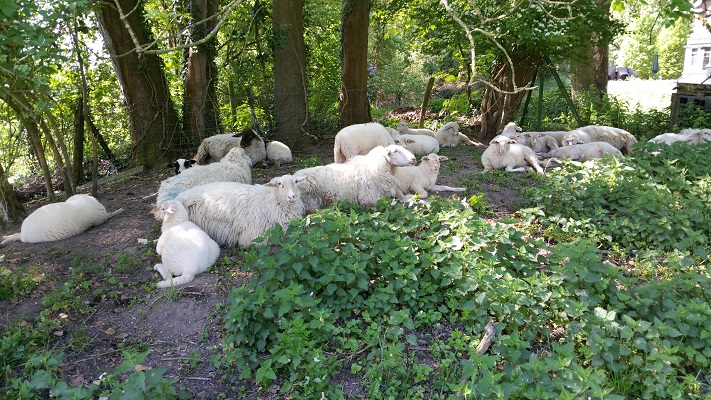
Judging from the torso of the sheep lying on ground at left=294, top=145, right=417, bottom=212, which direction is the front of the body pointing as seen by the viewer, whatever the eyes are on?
to the viewer's right

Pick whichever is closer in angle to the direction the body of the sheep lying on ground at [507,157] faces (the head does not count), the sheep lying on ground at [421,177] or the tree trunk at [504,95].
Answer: the sheep lying on ground

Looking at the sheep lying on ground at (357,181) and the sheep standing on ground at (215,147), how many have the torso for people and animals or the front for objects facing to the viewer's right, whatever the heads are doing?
2

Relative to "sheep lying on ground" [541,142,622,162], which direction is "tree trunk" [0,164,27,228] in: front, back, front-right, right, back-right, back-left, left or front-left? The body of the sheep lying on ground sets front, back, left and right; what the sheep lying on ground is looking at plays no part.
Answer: front-left

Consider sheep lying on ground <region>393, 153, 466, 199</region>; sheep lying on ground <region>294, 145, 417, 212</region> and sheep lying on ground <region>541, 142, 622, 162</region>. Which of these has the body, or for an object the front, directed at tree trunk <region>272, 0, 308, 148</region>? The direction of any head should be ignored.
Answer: sheep lying on ground <region>541, 142, 622, 162</region>

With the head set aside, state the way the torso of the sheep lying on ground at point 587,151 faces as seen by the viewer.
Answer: to the viewer's left

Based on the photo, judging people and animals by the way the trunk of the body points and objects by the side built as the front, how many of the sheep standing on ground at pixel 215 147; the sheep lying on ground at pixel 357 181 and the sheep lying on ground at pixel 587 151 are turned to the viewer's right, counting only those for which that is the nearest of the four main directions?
2

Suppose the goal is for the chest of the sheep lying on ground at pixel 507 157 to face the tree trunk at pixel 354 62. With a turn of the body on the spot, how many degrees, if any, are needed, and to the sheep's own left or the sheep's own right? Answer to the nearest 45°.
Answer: approximately 90° to the sheep's own right

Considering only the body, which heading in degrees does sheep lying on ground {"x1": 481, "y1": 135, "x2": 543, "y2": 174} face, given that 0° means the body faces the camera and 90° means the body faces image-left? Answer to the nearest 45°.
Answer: approximately 45°

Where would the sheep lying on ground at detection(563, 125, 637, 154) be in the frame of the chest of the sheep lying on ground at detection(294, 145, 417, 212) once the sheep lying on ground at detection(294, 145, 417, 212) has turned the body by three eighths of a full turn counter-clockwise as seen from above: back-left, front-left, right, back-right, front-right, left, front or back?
right

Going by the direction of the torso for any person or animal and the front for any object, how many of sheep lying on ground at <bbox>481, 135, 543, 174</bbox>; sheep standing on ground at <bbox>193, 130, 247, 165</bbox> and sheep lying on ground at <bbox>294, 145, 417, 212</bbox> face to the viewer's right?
2

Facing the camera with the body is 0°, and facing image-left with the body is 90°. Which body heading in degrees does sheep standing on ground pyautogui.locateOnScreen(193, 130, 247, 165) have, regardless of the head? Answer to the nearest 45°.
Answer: approximately 270°

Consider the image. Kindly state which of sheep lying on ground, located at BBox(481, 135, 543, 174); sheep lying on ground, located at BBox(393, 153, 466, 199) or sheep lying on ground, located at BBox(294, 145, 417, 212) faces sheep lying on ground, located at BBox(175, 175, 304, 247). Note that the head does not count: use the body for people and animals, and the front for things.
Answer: sheep lying on ground, located at BBox(481, 135, 543, 174)

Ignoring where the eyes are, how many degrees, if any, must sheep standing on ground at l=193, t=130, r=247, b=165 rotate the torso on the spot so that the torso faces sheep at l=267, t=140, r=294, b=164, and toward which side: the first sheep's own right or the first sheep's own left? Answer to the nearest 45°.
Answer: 0° — it already faces it
